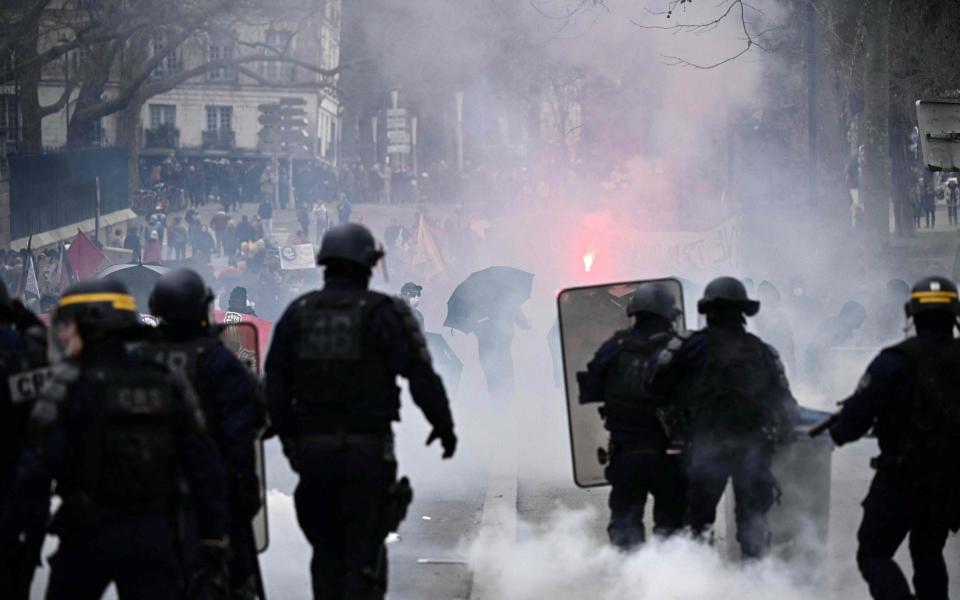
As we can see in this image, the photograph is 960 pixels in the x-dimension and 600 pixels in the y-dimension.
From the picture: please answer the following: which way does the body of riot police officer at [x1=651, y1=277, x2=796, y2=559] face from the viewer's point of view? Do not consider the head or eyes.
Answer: away from the camera

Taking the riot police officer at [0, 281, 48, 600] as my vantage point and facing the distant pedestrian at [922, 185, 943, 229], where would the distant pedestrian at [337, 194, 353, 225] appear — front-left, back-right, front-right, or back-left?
front-left

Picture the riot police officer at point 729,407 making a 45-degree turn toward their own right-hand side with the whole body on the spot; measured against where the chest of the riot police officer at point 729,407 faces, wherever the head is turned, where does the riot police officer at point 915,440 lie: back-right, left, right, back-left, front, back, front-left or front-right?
right

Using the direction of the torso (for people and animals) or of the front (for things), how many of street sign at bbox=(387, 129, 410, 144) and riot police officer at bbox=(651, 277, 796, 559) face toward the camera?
1

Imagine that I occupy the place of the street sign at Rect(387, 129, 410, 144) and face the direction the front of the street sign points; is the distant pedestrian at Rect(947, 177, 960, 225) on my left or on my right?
on my left

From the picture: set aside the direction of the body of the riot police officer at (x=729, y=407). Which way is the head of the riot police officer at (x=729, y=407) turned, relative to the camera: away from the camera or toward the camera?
away from the camera

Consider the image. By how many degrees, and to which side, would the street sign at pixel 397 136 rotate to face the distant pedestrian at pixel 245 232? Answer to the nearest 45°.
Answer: approximately 45° to its right

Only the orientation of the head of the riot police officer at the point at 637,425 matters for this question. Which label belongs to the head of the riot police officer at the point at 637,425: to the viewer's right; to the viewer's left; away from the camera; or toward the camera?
away from the camera

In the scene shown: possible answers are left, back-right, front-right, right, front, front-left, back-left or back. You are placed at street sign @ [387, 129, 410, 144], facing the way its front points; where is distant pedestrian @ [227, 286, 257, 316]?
front

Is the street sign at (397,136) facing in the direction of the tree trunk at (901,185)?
no

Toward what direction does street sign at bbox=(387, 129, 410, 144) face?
toward the camera

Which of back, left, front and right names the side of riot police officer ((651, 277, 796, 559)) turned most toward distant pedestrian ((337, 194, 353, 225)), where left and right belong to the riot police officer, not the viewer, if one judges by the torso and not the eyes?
front

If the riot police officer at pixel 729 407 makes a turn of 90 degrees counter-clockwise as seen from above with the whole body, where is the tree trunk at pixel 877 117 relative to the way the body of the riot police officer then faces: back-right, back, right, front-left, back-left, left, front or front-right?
right

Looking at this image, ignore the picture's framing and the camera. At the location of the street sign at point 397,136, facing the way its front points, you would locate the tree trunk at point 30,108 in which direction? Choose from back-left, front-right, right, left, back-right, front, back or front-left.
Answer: front-right

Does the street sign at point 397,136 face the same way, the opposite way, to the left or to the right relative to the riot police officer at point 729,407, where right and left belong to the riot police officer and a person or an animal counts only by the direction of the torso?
the opposite way

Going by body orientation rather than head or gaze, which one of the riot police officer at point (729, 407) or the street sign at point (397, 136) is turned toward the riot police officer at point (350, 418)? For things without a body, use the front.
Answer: the street sign

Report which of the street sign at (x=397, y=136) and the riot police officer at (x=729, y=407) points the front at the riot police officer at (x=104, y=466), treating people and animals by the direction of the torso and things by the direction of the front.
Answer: the street sign

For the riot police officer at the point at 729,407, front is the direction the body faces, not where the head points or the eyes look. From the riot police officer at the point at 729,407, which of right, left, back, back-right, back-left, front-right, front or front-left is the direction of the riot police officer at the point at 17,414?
back-left

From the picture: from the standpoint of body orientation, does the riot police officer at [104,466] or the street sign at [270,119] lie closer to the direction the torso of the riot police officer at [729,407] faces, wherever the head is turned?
the street sign

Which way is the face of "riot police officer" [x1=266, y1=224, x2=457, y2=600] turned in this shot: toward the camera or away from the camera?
away from the camera

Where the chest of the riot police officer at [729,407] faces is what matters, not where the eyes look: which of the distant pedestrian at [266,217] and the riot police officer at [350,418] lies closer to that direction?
the distant pedestrian

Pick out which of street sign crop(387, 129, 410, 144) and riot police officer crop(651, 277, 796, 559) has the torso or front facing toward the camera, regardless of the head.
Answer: the street sign
